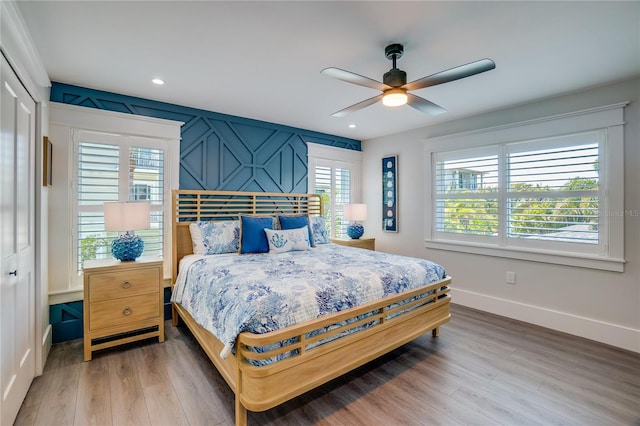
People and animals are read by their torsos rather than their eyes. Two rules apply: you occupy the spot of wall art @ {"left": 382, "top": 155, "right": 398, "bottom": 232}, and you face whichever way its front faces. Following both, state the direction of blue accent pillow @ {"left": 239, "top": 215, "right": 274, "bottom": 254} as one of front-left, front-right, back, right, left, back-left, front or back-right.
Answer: front

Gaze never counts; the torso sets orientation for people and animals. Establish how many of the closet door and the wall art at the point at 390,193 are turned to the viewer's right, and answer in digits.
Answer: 1

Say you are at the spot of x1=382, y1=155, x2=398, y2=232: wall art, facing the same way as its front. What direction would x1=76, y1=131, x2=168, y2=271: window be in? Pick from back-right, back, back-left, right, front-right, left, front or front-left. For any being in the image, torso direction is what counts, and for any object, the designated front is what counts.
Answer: front

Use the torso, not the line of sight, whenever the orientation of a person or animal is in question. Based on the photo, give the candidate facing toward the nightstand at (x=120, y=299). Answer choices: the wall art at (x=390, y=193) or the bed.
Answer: the wall art

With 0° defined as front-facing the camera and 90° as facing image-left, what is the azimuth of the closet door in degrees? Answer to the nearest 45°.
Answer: approximately 270°

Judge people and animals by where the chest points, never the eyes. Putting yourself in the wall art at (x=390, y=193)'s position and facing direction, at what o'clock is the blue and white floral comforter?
The blue and white floral comforter is roughly at 11 o'clock from the wall art.

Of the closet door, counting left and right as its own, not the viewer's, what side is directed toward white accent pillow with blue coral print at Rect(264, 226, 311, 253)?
front

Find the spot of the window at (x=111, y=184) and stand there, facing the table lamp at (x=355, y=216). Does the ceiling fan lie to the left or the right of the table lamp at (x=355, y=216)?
right

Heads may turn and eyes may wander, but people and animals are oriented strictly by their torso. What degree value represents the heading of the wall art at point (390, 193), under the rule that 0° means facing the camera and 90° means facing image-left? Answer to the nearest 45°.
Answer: approximately 45°

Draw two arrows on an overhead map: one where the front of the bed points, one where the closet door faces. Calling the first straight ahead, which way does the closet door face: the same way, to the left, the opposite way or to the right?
to the left

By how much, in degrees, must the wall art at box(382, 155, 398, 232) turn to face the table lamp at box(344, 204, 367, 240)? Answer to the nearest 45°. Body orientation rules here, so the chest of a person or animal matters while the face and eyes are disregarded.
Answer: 0° — it already faces it

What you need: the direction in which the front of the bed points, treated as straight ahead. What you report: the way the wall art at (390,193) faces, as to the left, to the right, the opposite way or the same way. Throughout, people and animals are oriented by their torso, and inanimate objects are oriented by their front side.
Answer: to the right
